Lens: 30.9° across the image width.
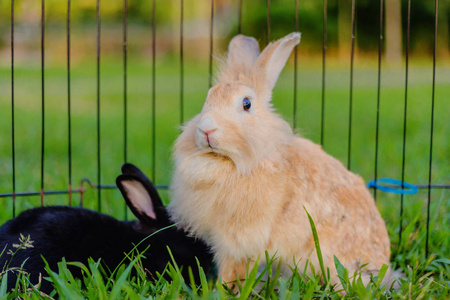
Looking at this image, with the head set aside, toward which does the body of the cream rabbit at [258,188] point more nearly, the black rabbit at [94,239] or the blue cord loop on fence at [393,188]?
the black rabbit

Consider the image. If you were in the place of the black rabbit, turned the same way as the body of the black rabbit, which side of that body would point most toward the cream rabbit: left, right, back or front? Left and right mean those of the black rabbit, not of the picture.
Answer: front

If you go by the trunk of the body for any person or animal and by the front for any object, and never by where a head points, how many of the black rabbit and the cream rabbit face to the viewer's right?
1

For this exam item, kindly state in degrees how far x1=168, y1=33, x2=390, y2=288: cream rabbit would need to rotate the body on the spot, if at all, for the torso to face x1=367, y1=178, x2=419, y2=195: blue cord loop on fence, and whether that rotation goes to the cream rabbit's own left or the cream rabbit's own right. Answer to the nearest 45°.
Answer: approximately 180°

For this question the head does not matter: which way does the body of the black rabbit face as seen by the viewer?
to the viewer's right

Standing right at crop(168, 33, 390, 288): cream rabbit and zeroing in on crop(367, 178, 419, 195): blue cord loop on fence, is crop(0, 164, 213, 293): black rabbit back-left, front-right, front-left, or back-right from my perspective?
back-left

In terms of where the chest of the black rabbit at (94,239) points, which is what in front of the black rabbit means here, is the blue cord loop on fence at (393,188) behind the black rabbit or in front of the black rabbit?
in front

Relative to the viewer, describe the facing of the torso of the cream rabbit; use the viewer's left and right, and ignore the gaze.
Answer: facing the viewer and to the left of the viewer
